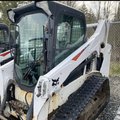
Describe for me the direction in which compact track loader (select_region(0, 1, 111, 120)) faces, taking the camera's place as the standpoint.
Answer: facing the viewer and to the left of the viewer

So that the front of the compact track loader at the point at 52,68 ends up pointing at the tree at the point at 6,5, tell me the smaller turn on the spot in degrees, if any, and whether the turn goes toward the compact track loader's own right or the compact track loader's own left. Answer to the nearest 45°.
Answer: approximately 135° to the compact track loader's own right
